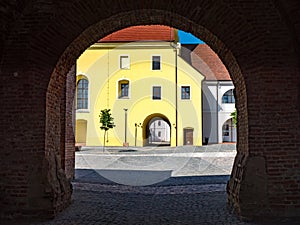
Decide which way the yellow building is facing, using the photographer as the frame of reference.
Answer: facing the viewer

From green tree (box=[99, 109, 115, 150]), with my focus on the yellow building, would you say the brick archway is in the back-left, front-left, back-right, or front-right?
back-right

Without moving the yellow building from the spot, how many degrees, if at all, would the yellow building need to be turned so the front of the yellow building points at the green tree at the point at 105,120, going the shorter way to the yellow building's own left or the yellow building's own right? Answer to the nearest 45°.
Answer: approximately 45° to the yellow building's own right

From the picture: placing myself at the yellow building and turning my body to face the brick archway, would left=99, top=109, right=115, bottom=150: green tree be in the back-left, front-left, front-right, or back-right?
front-right

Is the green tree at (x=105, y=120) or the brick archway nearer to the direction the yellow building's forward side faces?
the brick archway

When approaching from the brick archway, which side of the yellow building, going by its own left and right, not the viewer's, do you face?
front
